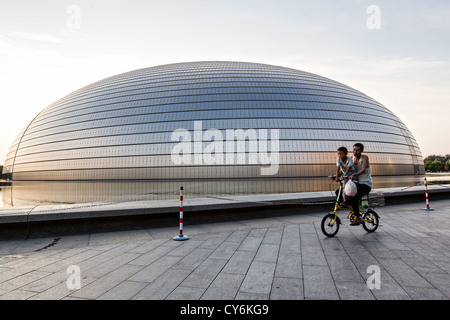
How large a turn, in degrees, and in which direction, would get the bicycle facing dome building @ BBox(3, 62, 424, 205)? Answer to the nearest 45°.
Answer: approximately 90° to its right

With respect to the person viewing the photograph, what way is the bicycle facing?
facing the viewer and to the left of the viewer
